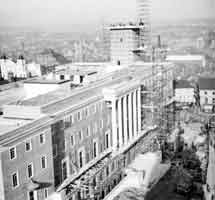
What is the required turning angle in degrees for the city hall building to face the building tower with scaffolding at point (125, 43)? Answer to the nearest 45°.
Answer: approximately 135° to its left

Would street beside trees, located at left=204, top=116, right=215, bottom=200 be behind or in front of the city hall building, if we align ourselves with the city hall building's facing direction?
in front

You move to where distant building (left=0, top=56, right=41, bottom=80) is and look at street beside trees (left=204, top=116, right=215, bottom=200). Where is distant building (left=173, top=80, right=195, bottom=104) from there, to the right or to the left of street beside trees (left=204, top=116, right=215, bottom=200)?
left

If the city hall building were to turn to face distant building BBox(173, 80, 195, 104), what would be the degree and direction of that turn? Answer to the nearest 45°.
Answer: approximately 90° to its left

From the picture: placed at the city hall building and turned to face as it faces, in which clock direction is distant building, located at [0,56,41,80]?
The distant building is roughly at 7 o'clock from the city hall building.

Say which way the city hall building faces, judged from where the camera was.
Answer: facing the viewer and to the right of the viewer

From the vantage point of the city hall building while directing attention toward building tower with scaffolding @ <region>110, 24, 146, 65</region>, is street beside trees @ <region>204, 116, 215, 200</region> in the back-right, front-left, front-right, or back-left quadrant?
back-right

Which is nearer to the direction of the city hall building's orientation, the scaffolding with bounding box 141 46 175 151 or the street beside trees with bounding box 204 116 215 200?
the street beside trees

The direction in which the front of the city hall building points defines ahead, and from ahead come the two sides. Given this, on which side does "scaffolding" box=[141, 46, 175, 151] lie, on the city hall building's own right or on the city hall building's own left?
on the city hall building's own left
